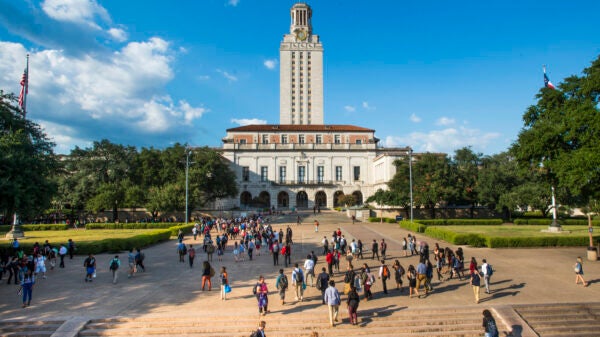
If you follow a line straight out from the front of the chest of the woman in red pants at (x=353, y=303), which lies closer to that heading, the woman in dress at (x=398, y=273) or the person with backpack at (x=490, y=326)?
the woman in dress

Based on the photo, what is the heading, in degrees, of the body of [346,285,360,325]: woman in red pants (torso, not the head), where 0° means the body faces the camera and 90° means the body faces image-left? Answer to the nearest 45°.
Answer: approximately 180°

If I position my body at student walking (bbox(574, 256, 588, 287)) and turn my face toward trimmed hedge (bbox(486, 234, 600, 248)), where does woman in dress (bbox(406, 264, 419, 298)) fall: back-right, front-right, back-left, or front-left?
back-left
